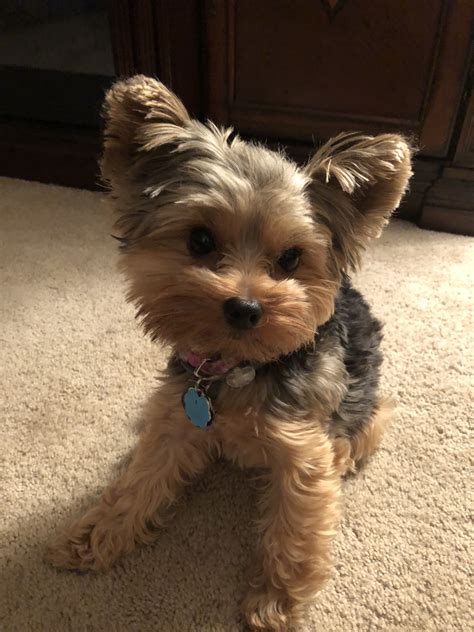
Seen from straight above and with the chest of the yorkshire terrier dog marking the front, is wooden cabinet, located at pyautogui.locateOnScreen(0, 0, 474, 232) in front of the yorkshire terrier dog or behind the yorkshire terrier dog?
behind

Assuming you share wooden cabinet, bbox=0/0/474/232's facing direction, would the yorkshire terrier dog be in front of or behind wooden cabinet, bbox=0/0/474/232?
in front

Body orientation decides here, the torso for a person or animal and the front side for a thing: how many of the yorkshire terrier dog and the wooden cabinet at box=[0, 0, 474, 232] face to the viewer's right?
0

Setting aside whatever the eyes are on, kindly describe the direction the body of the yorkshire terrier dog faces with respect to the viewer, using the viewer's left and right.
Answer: facing the viewer and to the left of the viewer

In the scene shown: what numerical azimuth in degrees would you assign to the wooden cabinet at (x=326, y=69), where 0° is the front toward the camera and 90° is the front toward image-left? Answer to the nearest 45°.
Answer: approximately 0°
